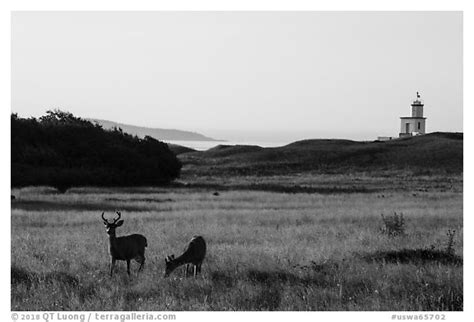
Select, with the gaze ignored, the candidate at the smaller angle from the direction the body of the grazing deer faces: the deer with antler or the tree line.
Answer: the deer with antler

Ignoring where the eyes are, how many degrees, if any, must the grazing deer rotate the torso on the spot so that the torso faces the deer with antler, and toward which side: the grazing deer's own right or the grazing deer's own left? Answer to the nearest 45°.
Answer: approximately 45° to the grazing deer's own right

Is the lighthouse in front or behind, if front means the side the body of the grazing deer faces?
behind

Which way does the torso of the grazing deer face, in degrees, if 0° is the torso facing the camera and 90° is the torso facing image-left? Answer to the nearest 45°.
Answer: approximately 45°

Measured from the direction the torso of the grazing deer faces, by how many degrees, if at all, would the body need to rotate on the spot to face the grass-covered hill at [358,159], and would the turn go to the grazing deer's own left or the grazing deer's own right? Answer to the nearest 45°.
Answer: approximately 135° to the grazing deer's own right

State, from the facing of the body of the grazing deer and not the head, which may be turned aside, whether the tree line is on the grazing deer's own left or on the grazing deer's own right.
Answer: on the grazing deer's own right
